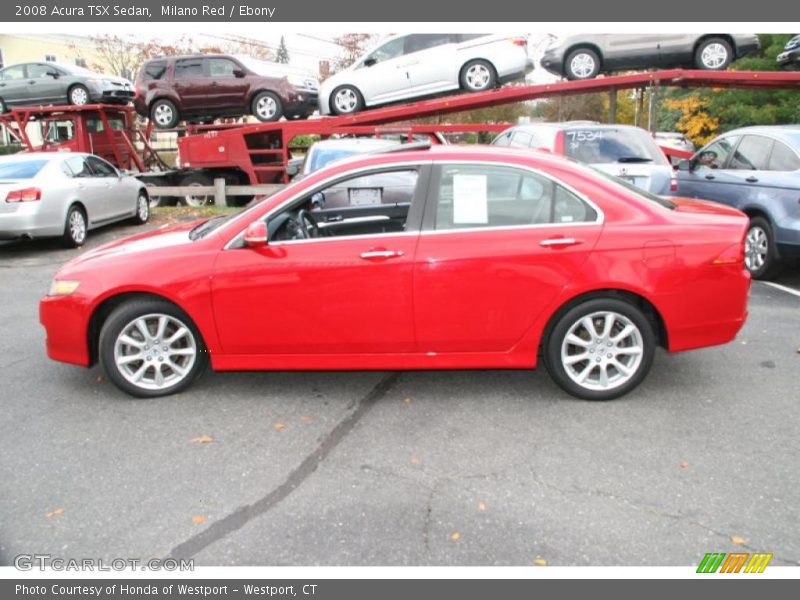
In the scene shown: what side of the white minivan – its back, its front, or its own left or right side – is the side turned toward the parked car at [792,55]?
back

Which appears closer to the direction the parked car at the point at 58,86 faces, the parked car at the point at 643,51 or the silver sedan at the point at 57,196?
the parked car

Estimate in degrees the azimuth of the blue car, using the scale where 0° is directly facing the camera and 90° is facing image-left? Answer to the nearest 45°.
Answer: approximately 135°

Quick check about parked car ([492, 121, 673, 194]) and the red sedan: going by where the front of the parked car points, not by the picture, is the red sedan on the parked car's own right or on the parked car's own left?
on the parked car's own left

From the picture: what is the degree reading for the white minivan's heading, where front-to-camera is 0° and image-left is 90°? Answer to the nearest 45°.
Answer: approximately 90°

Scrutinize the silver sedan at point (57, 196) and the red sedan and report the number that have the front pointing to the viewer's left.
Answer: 1

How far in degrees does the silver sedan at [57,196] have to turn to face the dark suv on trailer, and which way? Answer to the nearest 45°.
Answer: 0° — it already faces it

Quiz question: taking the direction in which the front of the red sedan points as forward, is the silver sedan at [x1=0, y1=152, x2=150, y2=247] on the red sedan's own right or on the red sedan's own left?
on the red sedan's own right

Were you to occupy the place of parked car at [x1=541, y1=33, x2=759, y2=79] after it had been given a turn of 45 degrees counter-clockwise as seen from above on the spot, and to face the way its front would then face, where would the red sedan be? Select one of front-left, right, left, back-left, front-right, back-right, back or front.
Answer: front-left

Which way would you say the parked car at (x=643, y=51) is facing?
to the viewer's left

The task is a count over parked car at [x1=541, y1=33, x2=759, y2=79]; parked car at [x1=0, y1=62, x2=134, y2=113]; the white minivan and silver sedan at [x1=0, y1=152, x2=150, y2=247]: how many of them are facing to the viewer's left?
2

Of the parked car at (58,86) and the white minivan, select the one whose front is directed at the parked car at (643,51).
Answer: the parked car at (58,86)

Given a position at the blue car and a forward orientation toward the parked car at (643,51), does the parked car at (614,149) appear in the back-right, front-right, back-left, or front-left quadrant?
front-left

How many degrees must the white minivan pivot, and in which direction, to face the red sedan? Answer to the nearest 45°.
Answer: approximately 90° to its left

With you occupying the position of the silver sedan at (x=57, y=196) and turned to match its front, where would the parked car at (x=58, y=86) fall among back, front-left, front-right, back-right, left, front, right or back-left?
front-left
